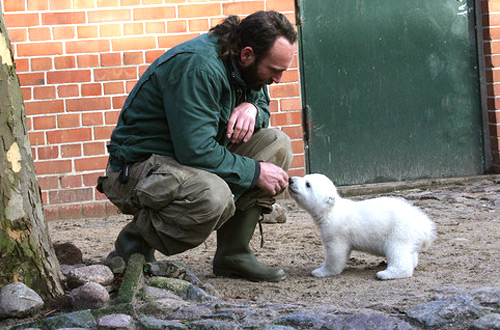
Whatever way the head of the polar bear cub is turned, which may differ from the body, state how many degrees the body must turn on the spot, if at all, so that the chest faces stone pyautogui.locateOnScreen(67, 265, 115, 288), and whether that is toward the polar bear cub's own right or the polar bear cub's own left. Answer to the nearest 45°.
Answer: approximately 45° to the polar bear cub's own left

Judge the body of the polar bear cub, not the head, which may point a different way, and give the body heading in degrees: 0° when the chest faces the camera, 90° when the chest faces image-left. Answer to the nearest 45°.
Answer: approximately 90°

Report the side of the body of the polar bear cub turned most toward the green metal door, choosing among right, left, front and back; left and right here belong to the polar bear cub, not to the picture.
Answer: right

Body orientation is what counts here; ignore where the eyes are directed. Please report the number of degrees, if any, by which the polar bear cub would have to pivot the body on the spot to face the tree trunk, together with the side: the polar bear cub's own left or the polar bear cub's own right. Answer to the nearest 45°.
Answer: approximately 45° to the polar bear cub's own left

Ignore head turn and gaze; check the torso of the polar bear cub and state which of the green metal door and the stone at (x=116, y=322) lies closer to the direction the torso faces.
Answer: the stone

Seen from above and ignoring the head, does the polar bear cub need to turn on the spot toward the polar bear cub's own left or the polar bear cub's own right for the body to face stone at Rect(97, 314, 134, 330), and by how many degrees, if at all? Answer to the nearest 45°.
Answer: approximately 45° to the polar bear cub's own left

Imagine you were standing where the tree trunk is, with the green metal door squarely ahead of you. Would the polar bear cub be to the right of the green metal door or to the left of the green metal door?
right
